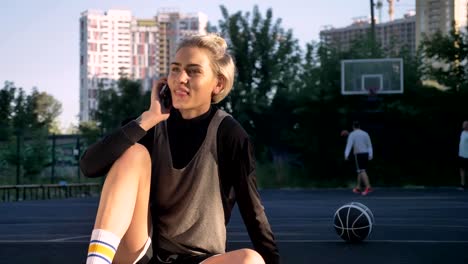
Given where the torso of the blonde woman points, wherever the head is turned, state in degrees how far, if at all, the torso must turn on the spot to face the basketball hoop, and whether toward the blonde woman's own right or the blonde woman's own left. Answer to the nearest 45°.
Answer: approximately 135° to the blonde woman's own right

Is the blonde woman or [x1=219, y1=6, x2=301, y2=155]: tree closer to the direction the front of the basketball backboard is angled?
the blonde woman

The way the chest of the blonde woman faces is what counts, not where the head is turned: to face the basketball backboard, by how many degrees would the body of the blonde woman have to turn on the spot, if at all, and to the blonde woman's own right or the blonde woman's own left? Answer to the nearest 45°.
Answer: approximately 135° to the blonde woman's own right

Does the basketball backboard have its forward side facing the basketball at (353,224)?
yes

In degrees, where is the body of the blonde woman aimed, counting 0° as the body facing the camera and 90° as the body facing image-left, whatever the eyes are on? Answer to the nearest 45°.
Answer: approximately 45°

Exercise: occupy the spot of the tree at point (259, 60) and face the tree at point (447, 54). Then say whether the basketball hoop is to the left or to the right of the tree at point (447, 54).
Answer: right

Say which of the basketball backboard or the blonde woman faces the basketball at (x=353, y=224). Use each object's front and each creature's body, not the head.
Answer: the basketball backboard

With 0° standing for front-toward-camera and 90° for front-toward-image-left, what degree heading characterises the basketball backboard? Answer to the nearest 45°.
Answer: approximately 0°

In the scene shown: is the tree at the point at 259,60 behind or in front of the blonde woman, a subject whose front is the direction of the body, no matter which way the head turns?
behind
